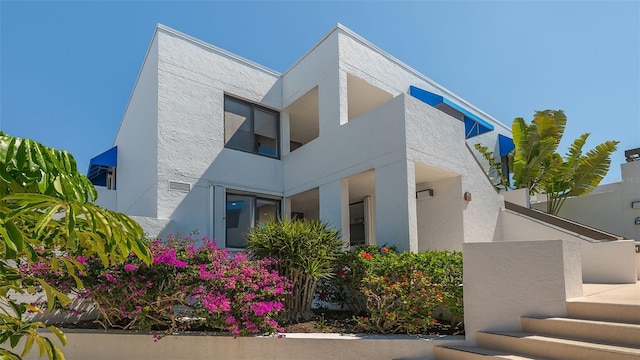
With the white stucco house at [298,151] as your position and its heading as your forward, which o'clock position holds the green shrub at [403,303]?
The green shrub is roughly at 1 o'clock from the white stucco house.

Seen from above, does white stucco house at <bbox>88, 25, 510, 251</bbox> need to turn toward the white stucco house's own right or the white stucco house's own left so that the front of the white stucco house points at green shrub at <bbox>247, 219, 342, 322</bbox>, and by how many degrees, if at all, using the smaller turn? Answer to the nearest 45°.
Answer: approximately 45° to the white stucco house's own right

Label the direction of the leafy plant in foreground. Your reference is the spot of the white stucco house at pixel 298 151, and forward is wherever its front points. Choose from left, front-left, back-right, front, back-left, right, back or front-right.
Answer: front-right

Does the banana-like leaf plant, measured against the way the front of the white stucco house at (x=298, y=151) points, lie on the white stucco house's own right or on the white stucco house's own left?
on the white stucco house's own left

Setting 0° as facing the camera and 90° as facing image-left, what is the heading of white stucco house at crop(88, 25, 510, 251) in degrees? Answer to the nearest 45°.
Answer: approximately 315°

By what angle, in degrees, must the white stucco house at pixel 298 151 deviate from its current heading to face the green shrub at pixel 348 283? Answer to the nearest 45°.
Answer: approximately 45° to its right
